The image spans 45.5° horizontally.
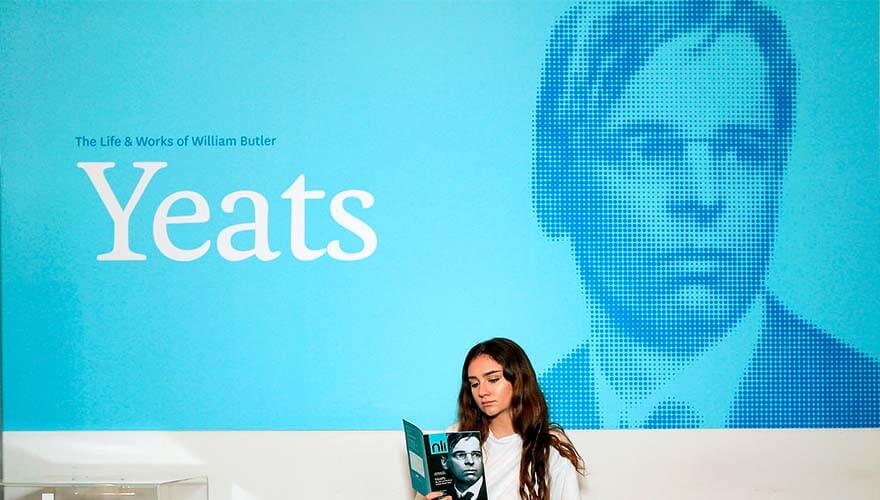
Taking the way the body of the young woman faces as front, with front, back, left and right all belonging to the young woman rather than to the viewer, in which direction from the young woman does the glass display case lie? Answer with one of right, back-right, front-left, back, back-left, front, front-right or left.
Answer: front-right

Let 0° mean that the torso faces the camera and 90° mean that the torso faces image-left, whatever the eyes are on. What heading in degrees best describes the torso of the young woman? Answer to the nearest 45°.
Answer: approximately 45°
